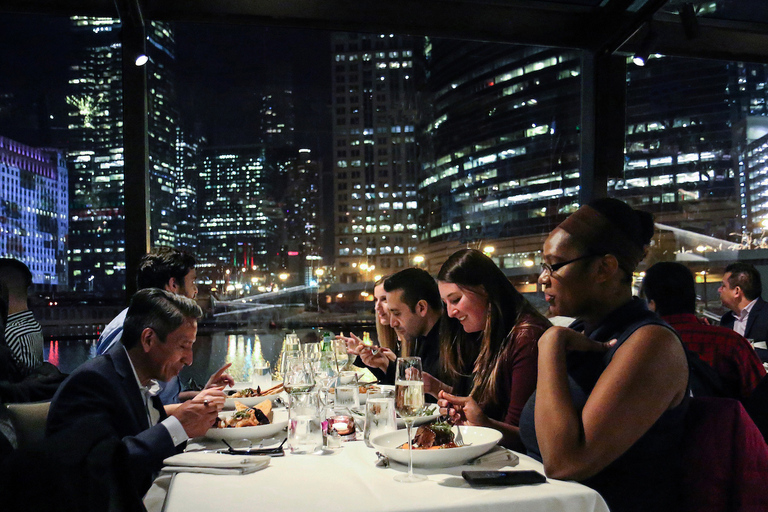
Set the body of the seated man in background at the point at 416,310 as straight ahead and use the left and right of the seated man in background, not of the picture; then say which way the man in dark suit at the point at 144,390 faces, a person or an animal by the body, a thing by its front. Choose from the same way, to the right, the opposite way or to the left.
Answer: the opposite way

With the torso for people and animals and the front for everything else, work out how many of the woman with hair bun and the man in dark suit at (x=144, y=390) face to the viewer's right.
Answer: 1

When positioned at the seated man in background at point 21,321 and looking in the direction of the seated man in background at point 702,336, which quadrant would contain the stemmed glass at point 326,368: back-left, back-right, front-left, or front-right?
front-right

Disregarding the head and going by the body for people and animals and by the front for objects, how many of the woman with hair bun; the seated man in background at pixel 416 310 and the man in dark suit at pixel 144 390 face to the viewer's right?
1

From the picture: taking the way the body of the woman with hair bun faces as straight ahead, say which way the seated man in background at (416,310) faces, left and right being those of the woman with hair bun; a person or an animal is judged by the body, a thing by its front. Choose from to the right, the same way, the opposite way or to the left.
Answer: the same way

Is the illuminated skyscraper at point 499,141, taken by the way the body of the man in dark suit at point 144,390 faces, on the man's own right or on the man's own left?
on the man's own left

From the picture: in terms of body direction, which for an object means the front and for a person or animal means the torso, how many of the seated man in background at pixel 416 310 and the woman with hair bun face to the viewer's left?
2

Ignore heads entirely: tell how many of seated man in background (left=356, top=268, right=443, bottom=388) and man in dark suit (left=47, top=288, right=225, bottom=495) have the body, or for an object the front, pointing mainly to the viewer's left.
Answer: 1

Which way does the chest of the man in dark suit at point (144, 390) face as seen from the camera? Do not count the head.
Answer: to the viewer's right

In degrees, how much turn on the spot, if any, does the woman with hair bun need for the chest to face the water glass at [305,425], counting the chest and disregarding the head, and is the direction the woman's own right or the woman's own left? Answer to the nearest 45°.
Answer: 0° — they already face it

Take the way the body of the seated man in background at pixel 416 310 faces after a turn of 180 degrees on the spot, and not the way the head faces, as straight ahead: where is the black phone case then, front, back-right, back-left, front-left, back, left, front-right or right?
right

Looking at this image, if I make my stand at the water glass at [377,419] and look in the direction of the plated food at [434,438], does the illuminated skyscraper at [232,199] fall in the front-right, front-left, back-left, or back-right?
back-left

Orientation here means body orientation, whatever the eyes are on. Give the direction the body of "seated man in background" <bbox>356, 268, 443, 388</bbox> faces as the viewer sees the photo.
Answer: to the viewer's left

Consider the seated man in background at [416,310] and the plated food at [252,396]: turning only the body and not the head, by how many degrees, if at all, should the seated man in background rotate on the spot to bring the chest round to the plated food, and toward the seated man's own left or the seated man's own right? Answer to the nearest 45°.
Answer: approximately 45° to the seated man's own left

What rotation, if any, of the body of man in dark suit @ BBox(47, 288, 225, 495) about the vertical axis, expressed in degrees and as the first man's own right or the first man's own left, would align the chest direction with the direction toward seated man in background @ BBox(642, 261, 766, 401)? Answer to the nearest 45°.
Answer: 0° — they already face them

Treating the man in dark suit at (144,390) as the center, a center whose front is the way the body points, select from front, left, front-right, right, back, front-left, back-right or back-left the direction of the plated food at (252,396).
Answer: front-left
